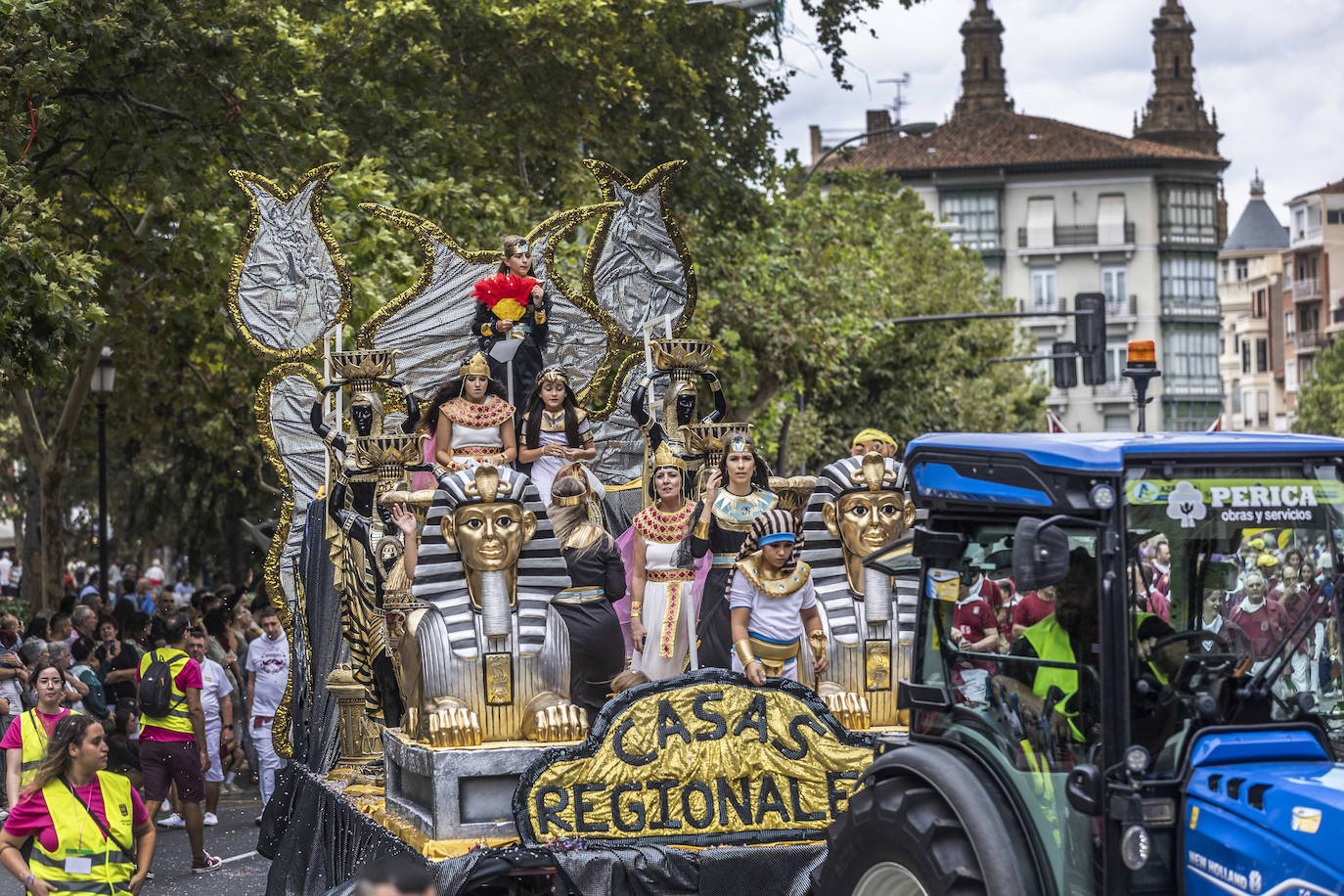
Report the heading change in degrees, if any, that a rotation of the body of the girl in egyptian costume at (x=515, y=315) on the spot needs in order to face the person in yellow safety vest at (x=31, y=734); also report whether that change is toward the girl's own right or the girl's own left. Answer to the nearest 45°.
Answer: approximately 90° to the girl's own right

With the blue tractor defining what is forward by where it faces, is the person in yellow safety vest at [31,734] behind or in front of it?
behind

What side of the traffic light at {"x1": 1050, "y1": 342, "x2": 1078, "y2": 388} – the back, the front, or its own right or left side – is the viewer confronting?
back

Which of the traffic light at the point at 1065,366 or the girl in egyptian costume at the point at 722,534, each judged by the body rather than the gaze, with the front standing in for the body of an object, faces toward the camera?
the girl in egyptian costume

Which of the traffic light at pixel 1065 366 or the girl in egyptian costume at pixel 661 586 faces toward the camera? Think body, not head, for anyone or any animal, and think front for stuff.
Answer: the girl in egyptian costume

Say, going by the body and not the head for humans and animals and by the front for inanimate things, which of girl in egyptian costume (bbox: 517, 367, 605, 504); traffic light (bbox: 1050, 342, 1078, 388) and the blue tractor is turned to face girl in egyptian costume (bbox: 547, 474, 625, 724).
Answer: girl in egyptian costume (bbox: 517, 367, 605, 504)

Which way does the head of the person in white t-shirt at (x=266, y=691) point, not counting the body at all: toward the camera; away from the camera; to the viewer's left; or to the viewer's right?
toward the camera

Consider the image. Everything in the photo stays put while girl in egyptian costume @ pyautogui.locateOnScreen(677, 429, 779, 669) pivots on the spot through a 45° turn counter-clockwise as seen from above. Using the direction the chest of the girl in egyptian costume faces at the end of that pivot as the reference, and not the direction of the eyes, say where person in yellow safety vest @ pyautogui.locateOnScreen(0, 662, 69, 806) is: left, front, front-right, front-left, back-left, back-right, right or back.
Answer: back-right

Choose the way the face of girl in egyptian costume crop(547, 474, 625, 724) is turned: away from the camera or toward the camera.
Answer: away from the camera

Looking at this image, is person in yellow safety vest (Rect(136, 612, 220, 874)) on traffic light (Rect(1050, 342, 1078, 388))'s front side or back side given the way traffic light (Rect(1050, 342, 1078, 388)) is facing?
on the back side

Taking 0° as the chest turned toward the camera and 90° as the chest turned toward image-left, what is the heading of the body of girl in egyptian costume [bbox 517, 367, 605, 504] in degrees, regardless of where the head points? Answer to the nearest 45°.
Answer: approximately 0°

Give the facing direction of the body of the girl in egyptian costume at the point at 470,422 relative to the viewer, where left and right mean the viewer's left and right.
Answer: facing the viewer

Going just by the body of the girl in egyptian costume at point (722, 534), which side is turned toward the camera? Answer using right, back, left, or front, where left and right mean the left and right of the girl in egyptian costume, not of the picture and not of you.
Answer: front

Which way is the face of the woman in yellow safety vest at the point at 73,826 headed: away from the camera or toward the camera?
toward the camera

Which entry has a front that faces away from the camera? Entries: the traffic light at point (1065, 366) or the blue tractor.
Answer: the traffic light

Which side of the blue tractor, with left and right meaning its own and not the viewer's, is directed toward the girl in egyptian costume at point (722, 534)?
back
